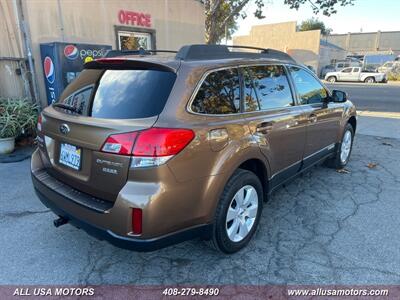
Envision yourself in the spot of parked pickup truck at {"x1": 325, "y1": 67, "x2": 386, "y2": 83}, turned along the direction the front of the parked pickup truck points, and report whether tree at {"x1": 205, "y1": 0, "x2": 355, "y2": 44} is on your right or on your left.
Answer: on your left

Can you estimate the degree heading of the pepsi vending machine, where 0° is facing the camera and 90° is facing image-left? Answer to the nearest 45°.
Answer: approximately 0°

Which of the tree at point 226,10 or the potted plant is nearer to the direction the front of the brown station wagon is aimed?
the tree

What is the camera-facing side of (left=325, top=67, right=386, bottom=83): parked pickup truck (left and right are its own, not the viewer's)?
left

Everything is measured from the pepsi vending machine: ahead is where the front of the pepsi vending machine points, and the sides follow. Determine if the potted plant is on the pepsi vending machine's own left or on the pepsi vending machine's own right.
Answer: on the pepsi vending machine's own right

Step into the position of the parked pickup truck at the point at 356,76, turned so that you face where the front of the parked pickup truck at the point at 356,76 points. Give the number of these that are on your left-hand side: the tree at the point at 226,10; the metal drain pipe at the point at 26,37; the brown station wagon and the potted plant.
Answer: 4

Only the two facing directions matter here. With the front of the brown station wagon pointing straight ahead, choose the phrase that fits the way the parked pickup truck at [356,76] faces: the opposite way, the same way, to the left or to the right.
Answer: to the left

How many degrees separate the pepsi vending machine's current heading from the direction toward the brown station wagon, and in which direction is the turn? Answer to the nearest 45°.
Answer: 0° — it already faces it

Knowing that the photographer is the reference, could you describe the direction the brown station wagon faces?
facing away from the viewer and to the right of the viewer
